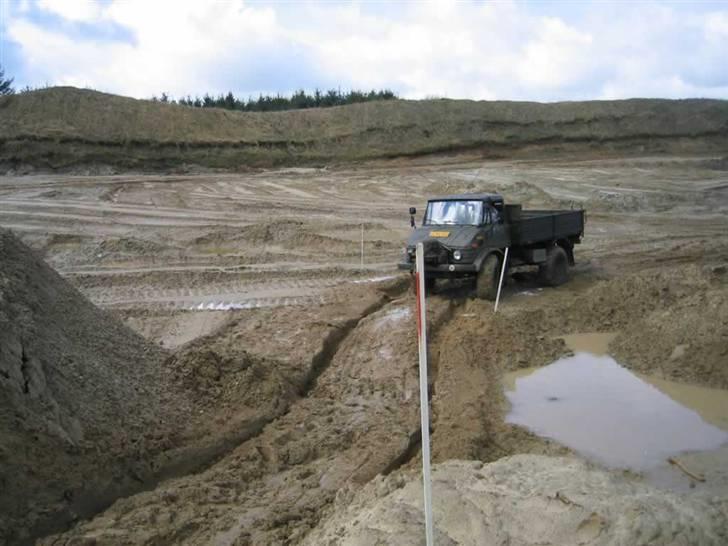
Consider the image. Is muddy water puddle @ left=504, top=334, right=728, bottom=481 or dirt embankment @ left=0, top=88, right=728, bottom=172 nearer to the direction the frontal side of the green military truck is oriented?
the muddy water puddle

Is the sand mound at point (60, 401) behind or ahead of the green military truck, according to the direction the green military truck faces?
ahead

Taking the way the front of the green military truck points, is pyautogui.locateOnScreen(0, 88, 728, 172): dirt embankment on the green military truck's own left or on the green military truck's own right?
on the green military truck's own right

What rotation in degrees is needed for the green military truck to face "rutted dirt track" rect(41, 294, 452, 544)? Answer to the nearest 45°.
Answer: approximately 45° to its left

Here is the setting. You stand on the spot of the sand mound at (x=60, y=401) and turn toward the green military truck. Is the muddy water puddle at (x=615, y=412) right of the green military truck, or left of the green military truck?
right

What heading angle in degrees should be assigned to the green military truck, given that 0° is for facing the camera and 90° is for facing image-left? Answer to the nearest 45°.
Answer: approximately 45°

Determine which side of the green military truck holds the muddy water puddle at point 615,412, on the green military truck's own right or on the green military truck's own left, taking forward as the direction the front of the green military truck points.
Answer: on the green military truck's own left
